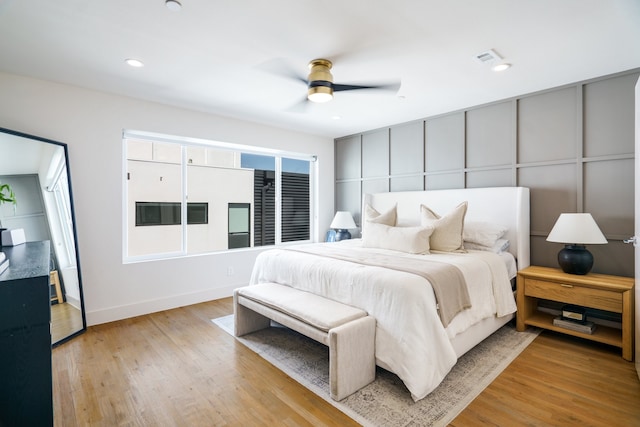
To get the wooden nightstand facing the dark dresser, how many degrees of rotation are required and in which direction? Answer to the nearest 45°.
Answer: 0° — it already faces it

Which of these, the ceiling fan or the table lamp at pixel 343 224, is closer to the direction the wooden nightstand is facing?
the ceiling fan

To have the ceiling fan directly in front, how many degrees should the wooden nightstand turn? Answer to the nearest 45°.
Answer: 0° — it already faces it

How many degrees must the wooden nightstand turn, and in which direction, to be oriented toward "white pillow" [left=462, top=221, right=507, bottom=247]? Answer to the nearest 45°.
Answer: approximately 45° to its right

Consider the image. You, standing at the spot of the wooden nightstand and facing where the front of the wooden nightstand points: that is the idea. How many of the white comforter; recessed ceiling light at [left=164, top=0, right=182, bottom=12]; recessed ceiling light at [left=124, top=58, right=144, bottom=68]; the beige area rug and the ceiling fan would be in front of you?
5

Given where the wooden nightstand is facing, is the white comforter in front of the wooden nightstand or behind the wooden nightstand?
in front

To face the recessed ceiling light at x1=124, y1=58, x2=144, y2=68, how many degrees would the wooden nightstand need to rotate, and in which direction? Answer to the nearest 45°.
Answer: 0° — it already faces it

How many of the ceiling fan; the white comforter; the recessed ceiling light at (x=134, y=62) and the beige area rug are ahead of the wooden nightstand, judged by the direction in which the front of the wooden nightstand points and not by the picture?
4

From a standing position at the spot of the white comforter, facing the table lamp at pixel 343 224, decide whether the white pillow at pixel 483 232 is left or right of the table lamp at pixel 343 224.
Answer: right

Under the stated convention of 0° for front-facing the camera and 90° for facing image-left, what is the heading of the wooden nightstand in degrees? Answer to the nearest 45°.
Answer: approximately 45°
